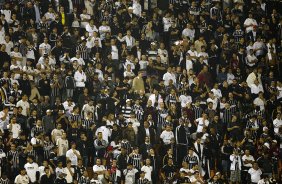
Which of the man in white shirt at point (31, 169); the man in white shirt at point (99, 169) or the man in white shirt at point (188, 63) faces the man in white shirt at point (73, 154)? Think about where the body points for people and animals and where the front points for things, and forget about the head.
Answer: the man in white shirt at point (188, 63)

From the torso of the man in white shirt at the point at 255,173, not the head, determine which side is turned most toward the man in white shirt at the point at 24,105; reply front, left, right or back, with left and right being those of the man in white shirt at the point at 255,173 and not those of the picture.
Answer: right

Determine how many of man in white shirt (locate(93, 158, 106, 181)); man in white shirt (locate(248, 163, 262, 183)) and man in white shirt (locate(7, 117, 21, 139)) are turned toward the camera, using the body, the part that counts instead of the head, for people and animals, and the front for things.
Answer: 3

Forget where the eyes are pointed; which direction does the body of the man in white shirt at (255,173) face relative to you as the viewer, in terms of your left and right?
facing the viewer

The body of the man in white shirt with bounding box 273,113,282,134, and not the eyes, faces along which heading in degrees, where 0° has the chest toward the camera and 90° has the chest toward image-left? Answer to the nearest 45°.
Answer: approximately 45°

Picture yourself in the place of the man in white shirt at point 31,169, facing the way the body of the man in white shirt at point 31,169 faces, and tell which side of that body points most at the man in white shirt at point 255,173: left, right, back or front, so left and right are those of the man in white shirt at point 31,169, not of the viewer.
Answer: left

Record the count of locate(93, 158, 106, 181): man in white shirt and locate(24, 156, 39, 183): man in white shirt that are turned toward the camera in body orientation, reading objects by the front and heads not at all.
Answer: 2

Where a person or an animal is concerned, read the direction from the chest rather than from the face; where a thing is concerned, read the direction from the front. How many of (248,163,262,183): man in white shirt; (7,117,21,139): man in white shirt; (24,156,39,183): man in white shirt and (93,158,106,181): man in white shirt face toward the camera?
4

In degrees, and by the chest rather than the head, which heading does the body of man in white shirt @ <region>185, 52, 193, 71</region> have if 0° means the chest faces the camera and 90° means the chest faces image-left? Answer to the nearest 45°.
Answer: approximately 45°

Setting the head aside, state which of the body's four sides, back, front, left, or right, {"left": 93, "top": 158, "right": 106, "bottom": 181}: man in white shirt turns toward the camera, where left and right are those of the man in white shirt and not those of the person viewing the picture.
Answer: front
